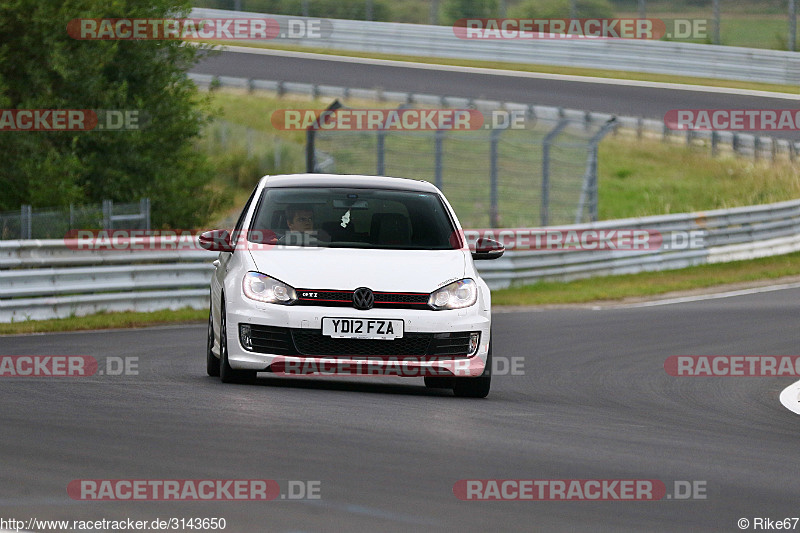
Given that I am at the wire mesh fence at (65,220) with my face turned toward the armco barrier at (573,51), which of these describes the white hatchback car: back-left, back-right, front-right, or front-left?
back-right

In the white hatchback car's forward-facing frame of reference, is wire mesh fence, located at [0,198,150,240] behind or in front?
behind

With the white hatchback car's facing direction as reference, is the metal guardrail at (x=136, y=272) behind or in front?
behind

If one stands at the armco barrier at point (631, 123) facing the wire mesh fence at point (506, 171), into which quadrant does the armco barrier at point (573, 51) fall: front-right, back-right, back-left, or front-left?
back-right

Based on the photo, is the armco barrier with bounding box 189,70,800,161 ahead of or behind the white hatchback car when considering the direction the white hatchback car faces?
behind

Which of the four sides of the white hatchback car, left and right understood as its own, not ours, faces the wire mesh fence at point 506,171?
back

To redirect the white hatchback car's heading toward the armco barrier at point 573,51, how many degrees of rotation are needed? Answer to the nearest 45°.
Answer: approximately 180°

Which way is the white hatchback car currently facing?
toward the camera
